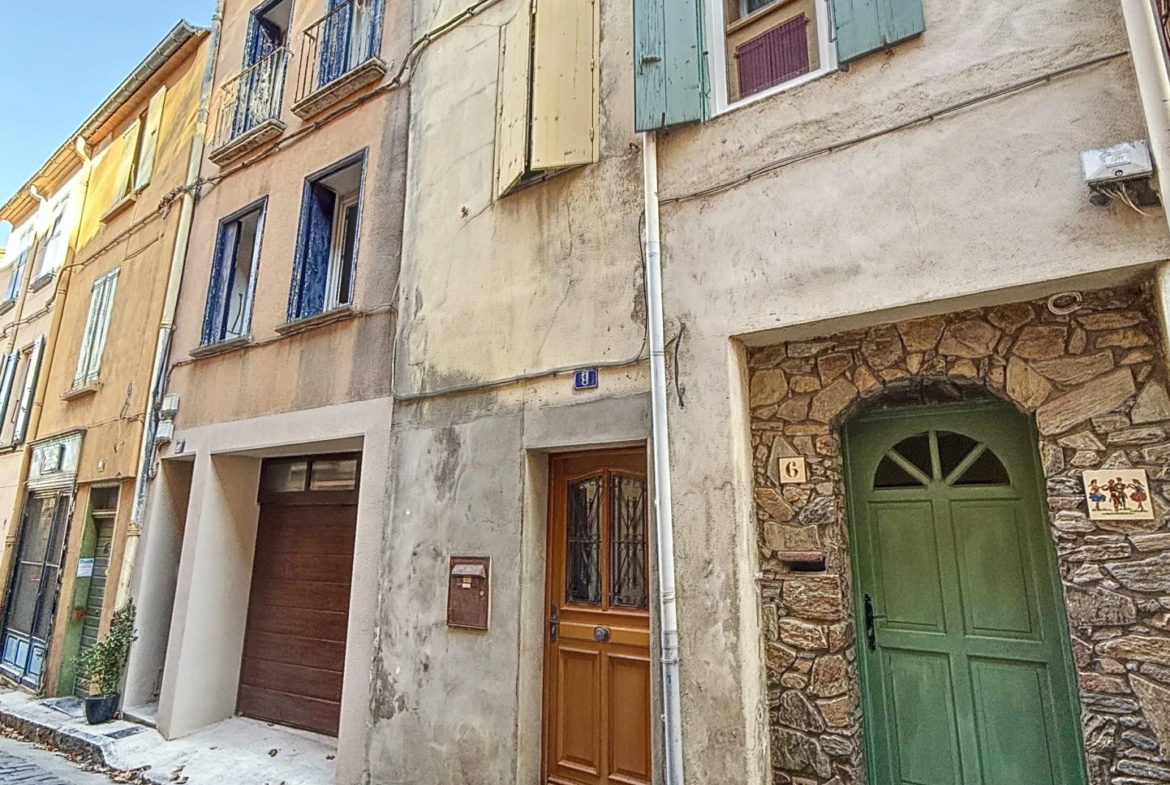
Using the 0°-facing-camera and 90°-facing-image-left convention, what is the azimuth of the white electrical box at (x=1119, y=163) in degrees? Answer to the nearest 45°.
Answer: approximately 0°

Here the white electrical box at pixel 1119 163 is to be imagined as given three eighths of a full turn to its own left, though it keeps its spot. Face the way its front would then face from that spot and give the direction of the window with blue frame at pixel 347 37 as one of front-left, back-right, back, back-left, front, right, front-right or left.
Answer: back-left

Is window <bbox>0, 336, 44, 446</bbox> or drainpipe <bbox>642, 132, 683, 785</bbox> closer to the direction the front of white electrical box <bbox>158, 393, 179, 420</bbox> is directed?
the drainpipe

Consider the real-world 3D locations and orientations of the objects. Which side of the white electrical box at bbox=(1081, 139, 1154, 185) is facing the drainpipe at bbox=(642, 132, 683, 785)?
right

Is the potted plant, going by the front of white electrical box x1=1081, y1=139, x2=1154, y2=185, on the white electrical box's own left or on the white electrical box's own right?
on the white electrical box's own right

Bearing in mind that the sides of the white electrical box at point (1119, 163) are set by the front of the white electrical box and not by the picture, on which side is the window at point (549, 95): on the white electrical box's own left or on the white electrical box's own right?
on the white electrical box's own right

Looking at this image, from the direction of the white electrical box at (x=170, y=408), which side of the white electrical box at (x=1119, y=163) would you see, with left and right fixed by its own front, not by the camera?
right
